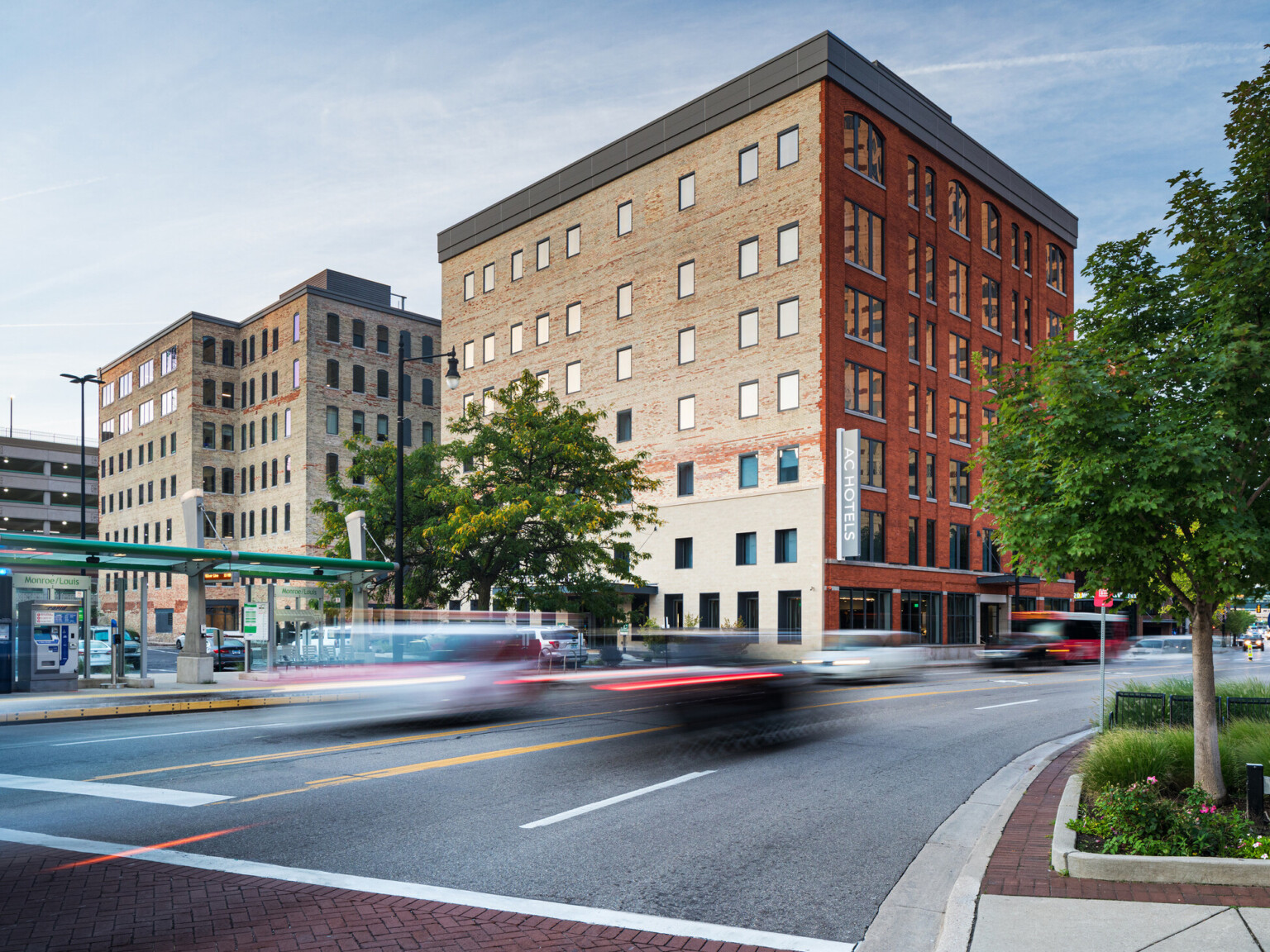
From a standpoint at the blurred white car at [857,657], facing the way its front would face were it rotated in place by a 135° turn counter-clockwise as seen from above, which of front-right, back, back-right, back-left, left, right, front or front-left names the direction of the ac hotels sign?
left
